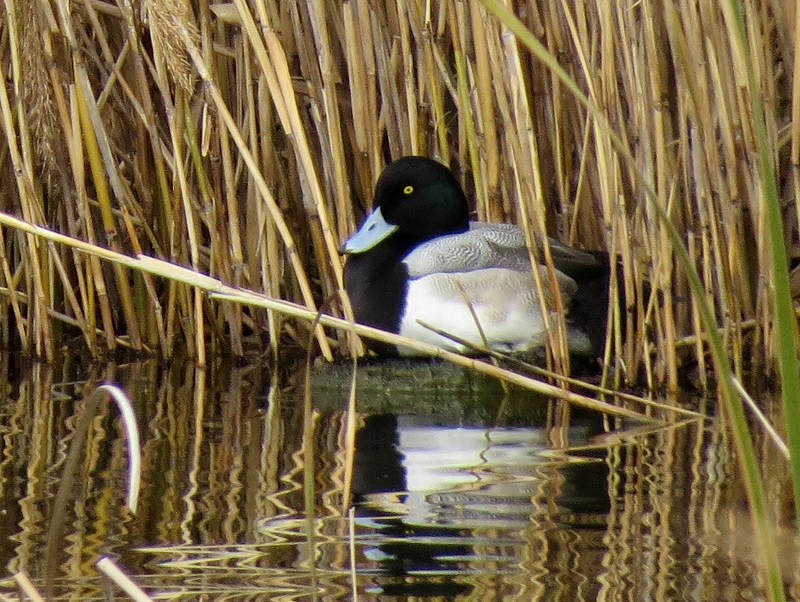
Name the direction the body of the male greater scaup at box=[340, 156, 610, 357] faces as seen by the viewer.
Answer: to the viewer's left
